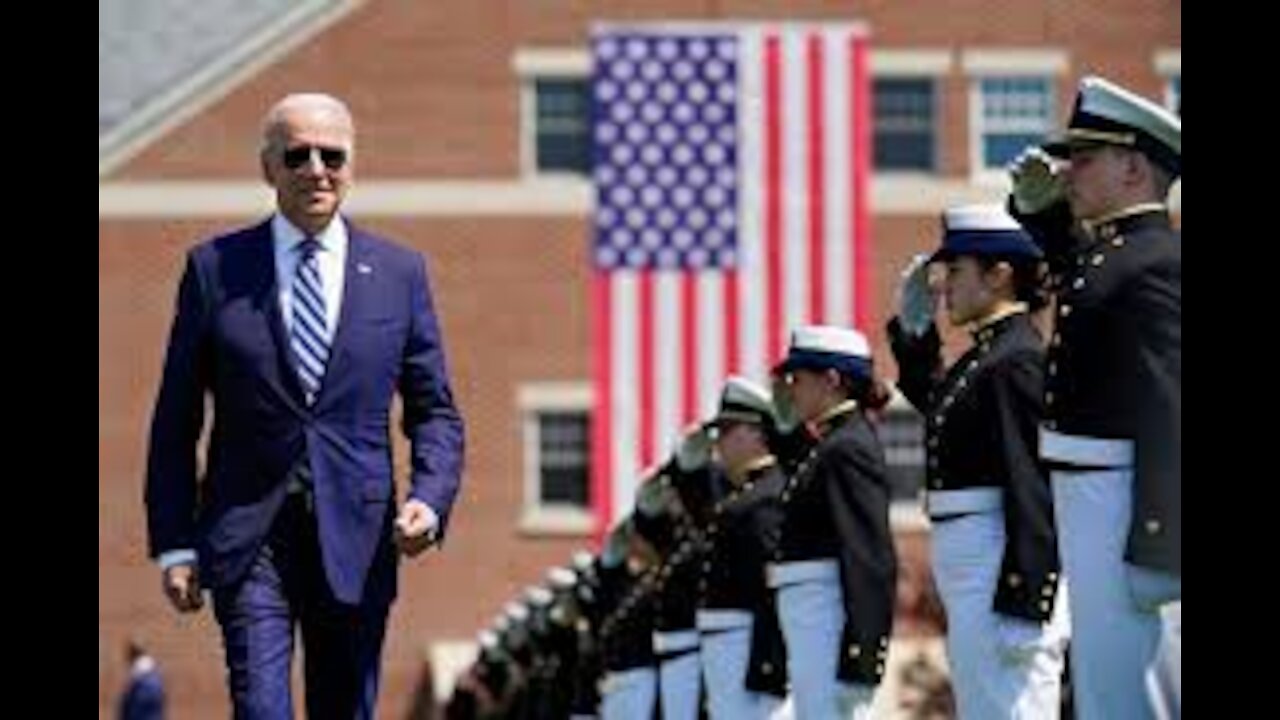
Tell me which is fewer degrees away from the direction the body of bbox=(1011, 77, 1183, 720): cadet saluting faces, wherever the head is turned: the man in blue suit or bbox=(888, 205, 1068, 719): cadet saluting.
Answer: the man in blue suit

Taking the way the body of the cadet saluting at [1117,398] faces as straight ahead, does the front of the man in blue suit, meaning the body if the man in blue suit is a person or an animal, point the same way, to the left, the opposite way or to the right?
to the left

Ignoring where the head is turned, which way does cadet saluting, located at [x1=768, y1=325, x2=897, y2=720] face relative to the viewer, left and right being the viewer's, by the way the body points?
facing to the left of the viewer

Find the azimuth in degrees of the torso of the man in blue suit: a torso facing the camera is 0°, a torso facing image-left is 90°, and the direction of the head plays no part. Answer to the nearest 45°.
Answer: approximately 0°

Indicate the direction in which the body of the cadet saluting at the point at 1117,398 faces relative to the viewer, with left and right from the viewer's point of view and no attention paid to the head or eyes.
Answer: facing to the left of the viewer

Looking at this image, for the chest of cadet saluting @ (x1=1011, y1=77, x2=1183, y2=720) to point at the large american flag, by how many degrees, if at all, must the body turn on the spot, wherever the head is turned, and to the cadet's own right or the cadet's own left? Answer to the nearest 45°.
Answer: approximately 90° to the cadet's own right

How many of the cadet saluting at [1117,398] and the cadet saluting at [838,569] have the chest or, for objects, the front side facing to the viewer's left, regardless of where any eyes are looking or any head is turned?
2

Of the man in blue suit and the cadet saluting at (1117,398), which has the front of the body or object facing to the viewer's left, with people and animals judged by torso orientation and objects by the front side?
the cadet saluting

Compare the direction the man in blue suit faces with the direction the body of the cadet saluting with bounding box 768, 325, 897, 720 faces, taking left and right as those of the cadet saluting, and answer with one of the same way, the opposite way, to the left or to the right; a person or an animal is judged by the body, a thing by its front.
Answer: to the left

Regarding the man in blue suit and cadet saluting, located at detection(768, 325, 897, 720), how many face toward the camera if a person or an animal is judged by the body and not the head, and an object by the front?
1

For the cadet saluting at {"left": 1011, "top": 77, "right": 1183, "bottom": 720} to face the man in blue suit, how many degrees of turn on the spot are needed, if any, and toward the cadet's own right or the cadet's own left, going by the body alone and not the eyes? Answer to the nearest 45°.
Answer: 0° — they already face them

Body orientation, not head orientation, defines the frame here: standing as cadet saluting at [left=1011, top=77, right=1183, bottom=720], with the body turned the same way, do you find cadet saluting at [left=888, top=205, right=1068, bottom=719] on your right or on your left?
on your right
